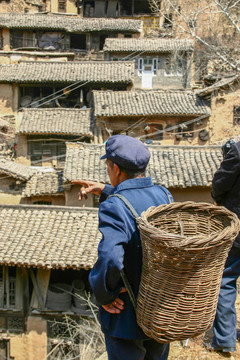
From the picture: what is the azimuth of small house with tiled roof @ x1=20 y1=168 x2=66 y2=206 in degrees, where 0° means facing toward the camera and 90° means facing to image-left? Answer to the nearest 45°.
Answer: approximately 0°

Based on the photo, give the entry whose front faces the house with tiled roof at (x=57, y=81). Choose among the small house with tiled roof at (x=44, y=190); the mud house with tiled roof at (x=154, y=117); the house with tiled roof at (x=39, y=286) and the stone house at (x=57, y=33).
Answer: the stone house at (x=57, y=33)

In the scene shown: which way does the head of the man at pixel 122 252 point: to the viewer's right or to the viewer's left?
to the viewer's left

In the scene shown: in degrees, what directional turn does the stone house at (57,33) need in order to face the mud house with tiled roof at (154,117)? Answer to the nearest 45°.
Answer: approximately 45° to its left

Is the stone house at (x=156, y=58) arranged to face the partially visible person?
yes

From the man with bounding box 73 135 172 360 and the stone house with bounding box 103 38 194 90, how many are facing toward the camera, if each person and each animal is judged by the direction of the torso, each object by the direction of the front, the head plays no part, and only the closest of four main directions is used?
1

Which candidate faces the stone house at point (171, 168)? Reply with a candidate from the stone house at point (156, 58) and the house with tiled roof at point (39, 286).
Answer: the stone house at point (156, 58)

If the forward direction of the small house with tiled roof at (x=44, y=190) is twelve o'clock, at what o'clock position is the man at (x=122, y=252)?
The man is roughly at 12 o'clock from the small house with tiled roof.
